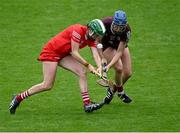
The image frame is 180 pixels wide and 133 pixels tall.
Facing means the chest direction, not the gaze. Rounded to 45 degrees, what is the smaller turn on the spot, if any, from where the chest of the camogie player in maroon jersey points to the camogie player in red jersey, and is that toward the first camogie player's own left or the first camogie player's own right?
approximately 45° to the first camogie player's own right

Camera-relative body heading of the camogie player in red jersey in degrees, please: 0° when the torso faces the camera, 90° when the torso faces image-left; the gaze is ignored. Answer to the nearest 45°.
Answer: approximately 270°

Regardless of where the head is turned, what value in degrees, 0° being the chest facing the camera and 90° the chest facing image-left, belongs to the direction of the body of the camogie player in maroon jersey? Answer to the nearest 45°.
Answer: approximately 0°

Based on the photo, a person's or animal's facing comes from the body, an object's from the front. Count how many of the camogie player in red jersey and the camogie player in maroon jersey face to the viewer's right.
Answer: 1

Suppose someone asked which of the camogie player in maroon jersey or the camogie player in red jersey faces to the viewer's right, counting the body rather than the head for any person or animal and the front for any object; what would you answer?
the camogie player in red jersey
